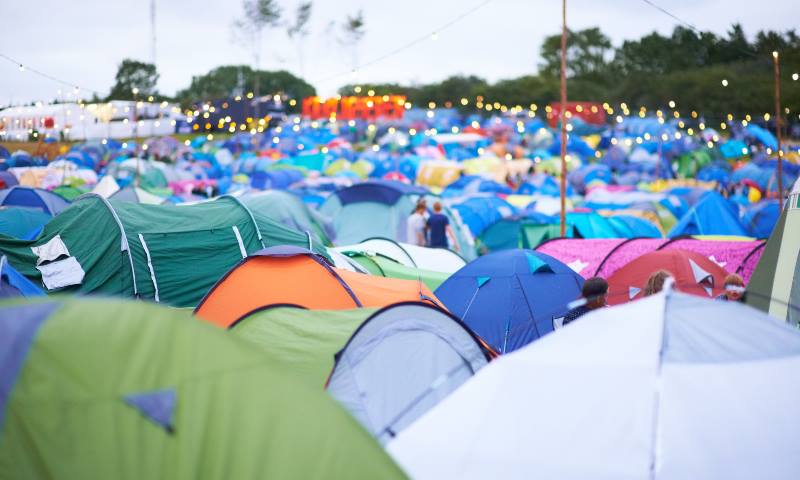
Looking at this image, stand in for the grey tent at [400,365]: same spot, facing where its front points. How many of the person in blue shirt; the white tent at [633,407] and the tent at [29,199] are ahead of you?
1

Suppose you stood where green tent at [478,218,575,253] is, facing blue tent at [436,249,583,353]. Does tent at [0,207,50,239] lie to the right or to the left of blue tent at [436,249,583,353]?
right

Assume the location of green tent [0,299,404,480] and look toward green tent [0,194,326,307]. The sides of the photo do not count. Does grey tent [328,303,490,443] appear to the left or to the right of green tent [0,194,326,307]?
right

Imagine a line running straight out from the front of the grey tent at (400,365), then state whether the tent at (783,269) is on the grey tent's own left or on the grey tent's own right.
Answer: on the grey tent's own left
